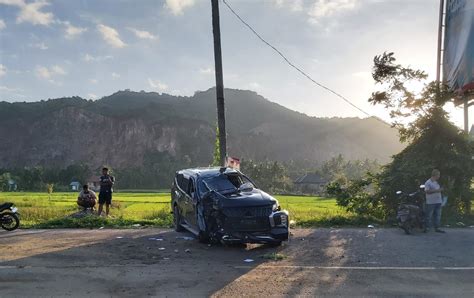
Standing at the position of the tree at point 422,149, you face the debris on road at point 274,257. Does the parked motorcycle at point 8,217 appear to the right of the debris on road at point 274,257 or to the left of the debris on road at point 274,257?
right

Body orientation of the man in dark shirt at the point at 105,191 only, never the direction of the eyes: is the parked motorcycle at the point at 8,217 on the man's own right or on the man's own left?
on the man's own right

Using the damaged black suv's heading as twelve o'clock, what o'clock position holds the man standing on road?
The man standing on road is roughly at 10 o'clock from the damaged black suv.

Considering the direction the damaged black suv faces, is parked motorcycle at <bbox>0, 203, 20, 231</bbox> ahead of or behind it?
behind

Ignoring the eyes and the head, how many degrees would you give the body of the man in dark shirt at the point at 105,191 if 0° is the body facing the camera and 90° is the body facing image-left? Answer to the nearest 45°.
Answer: approximately 0°

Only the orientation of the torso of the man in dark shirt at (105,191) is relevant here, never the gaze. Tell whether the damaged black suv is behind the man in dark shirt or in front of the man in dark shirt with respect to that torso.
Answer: in front

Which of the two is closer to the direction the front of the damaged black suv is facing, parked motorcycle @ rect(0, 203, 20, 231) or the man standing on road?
the man standing on road

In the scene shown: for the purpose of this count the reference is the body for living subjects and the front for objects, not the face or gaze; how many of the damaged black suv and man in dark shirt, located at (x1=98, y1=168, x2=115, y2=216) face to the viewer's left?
0

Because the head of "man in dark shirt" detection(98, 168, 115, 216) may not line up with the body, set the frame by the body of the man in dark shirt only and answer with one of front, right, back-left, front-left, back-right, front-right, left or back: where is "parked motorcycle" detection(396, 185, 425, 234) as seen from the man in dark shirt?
front-left

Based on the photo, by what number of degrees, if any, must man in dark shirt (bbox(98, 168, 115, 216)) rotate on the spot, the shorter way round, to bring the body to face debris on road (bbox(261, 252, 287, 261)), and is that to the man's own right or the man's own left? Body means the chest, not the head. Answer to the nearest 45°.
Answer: approximately 45° to the man's own left

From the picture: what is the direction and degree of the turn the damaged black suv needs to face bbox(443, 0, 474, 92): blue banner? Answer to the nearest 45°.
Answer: approximately 90° to its left

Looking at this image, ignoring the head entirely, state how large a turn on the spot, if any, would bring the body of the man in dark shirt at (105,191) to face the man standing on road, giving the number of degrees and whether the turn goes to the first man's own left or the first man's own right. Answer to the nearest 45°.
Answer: approximately 45° to the first man's own left

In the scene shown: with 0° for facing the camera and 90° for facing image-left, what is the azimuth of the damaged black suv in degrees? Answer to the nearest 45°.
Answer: approximately 315°

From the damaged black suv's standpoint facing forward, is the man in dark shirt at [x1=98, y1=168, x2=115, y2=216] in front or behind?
behind
